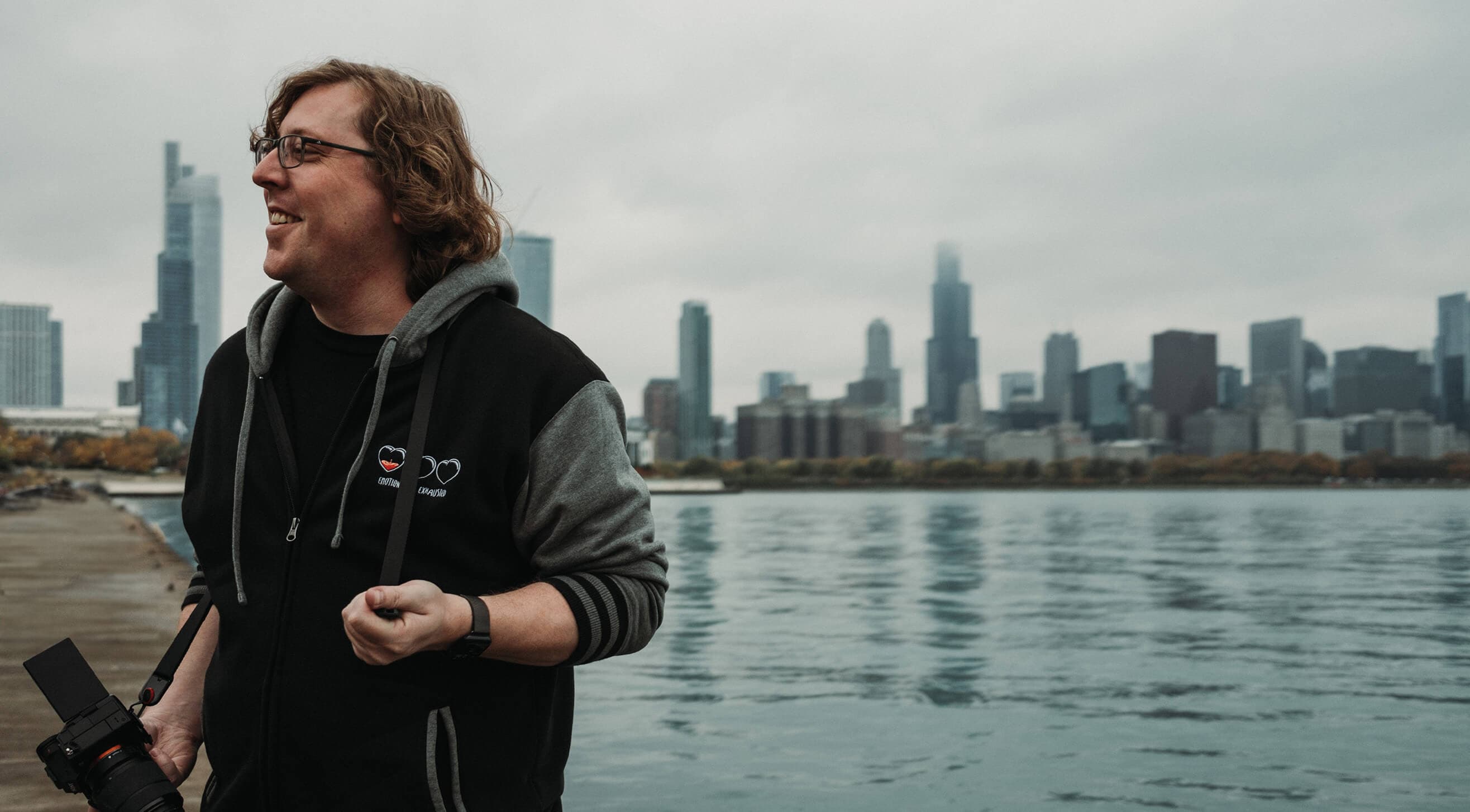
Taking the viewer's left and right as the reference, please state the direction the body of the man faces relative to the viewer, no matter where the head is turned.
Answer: facing the viewer and to the left of the viewer

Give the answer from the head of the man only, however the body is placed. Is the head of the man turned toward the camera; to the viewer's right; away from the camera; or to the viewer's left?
to the viewer's left
